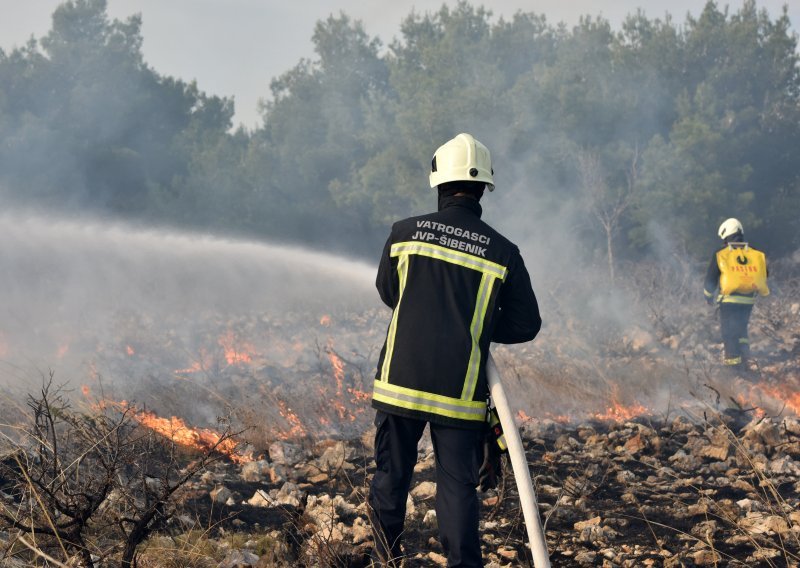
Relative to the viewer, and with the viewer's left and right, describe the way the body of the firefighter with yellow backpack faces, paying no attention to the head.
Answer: facing away from the viewer and to the left of the viewer

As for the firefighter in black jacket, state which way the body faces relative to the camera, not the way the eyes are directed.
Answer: away from the camera

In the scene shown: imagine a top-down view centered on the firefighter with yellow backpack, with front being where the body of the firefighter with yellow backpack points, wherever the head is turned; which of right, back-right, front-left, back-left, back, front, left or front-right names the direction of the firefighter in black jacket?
back-left

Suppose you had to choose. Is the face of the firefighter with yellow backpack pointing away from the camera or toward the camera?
away from the camera
